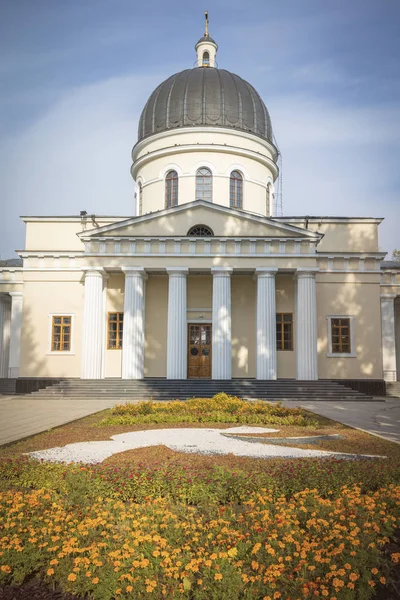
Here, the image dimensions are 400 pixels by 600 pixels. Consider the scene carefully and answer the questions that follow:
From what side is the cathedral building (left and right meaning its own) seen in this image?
front

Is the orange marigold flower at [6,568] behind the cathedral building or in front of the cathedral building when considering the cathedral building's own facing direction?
in front
